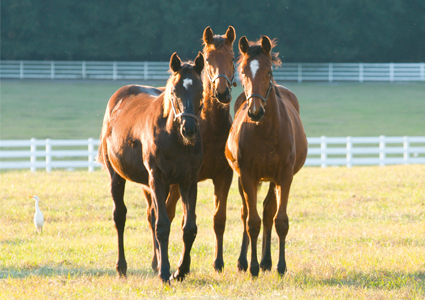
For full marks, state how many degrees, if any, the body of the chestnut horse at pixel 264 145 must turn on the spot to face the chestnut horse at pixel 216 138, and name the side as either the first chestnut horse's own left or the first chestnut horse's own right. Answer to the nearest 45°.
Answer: approximately 135° to the first chestnut horse's own right

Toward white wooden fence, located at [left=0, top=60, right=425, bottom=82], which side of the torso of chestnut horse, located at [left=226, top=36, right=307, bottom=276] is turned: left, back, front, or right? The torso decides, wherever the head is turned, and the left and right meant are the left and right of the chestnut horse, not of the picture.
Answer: back

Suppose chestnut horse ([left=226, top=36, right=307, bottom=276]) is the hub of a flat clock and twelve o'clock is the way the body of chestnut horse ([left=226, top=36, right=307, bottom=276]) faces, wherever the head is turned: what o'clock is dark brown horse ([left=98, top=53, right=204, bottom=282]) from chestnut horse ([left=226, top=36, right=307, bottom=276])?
dark brown horse ([left=98, top=53, right=204, bottom=282]) is roughly at 2 o'clock from chestnut horse ([left=226, top=36, right=307, bottom=276]).

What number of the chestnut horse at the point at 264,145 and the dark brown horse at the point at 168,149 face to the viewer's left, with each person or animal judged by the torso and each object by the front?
0

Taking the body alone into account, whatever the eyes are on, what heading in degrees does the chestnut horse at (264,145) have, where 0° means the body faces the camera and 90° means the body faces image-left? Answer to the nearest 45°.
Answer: approximately 0°

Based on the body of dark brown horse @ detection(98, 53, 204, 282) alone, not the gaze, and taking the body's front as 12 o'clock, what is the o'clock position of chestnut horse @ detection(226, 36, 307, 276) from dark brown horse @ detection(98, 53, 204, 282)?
chestnut horse @ detection(226, 36, 307, 276) is roughly at 10 o'clock from dark brown horse @ detection(98, 53, 204, 282).

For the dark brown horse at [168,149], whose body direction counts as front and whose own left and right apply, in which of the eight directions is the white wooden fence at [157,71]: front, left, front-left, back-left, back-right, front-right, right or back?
back-left

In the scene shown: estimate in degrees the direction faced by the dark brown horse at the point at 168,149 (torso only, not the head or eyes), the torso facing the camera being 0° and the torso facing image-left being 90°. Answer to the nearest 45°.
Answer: approximately 315°
